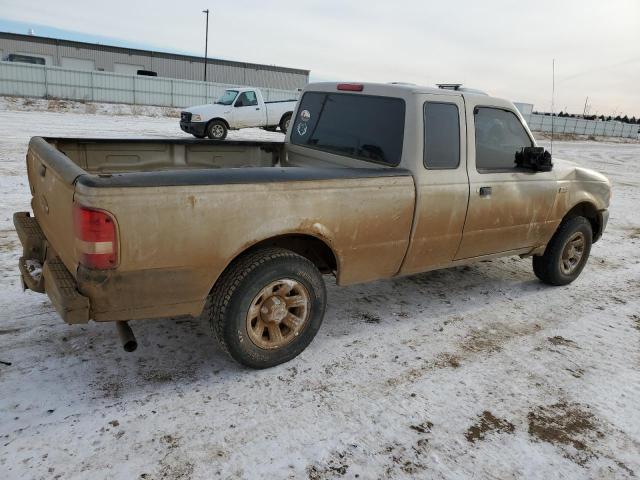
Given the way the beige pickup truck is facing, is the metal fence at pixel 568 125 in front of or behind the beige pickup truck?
in front

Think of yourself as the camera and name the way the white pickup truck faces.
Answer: facing the viewer and to the left of the viewer

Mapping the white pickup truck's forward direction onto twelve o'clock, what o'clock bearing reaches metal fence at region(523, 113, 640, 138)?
The metal fence is roughly at 6 o'clock from the white pickup truck.

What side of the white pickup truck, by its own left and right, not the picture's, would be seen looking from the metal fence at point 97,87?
right

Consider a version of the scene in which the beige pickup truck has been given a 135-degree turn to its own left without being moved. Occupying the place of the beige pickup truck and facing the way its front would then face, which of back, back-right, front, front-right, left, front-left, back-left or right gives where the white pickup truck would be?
right

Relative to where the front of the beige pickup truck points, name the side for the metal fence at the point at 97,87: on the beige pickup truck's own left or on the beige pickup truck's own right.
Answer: on the beige pickup truck's own left

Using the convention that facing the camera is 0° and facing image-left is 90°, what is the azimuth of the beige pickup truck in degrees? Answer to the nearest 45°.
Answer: approximately 225°
